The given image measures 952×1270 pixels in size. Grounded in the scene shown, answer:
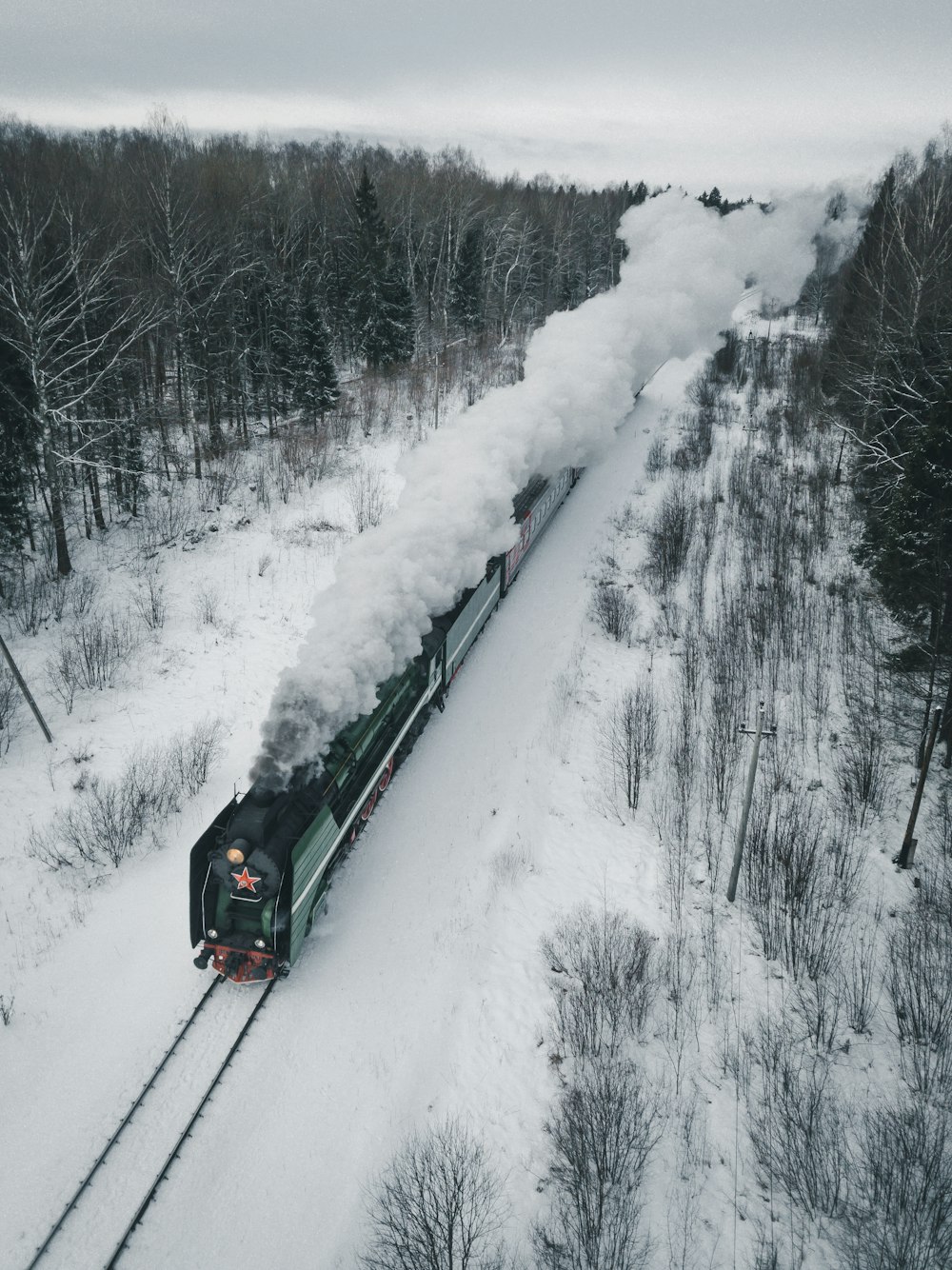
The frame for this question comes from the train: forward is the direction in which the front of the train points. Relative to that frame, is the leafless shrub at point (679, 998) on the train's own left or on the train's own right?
on the train's own left

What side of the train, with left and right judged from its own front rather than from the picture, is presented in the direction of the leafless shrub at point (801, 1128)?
left

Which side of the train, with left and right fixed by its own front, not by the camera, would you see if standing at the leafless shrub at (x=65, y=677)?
right

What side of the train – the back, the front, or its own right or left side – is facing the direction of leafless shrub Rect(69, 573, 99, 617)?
right

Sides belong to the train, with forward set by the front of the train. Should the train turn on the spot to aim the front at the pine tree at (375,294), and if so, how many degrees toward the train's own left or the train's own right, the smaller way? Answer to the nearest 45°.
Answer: approximately 135° to the train's own right

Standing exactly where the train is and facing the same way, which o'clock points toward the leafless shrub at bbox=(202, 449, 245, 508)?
The leafless shrub is roughly at 4 o'clock from the train.

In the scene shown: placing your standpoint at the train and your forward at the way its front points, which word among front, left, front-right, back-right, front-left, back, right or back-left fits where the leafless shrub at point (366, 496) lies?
back-right

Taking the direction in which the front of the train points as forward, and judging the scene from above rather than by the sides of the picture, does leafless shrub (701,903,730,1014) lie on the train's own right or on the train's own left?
on the train's own left

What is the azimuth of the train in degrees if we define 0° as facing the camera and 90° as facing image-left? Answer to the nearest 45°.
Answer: approximately 45°

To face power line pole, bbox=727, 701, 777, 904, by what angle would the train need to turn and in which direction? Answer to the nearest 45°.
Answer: approximately 135° to its left

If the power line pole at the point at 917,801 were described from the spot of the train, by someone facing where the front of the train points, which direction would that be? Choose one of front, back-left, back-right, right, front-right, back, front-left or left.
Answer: back-left
